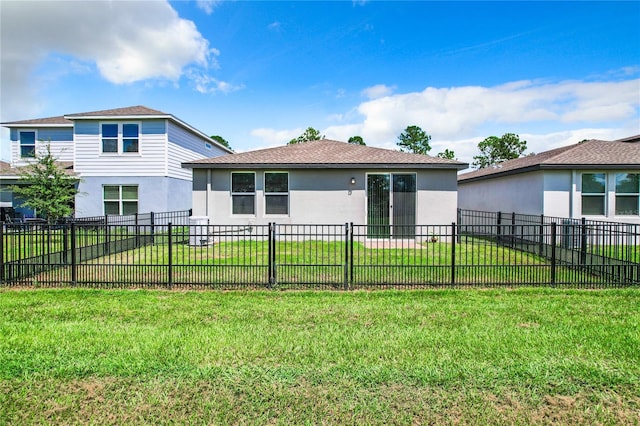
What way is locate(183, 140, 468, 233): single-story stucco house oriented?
away from the camera

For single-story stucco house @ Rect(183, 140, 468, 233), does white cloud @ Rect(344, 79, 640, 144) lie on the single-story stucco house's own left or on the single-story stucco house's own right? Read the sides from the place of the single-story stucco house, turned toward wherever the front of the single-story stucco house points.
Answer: on the single-story stucco house's own right

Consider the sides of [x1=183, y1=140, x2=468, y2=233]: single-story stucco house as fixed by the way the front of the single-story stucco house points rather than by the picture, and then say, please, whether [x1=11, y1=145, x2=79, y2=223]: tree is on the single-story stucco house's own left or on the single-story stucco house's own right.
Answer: on the single-story stucco house's own left

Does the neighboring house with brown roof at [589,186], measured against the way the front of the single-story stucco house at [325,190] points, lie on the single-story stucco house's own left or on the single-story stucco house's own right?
on the single-story stucco house's own right

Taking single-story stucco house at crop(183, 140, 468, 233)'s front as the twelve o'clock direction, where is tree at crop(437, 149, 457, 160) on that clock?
The tree is roughly at 1 o'clock from the single-story stucco house.

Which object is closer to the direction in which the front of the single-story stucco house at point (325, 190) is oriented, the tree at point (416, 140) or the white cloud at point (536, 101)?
the tree

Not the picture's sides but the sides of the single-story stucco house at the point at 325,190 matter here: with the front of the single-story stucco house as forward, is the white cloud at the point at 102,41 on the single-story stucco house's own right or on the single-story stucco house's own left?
on the single-story stucco house's own left
